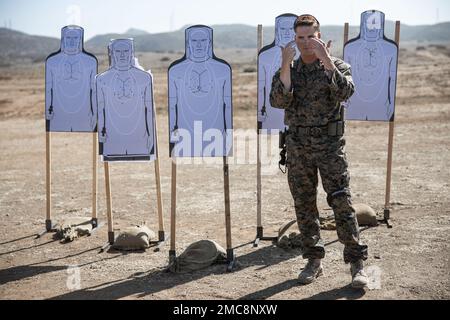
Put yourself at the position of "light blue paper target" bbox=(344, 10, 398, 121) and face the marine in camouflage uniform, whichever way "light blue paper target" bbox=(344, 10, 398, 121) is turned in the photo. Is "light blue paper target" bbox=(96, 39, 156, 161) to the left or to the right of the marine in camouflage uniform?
right

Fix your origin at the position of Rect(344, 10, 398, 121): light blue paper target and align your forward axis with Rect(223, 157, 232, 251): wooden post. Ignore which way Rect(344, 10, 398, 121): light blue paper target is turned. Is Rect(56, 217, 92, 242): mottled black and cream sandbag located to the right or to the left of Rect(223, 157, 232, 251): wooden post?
right

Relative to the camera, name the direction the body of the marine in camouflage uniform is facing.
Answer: toward the camera

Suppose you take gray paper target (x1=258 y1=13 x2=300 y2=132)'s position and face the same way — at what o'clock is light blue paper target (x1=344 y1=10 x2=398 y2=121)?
light blue paper target (x1=344 y1=10 x2=398 y2=121) is roughly at 8 o'clock from gray paper target (x1=258 y1=13 x2=300 y2=132).

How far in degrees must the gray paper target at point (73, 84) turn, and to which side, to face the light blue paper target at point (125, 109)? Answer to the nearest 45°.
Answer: approximately 45° to its left

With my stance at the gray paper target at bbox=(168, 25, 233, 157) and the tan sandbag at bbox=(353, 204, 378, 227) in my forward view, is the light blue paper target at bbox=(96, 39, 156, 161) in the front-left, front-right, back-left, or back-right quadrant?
back-left

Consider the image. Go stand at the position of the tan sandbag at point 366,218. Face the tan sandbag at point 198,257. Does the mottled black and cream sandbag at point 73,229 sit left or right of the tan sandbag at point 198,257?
right

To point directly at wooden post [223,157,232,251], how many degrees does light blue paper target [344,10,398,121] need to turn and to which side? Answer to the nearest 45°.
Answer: approximately 45° to its right

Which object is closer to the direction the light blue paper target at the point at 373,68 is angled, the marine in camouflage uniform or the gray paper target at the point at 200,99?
the marine in camouflage uniform

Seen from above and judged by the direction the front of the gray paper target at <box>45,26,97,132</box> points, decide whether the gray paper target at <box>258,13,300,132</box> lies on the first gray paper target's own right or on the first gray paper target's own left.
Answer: on the first gray paper target's own left

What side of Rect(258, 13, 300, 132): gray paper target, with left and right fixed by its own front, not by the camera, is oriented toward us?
front

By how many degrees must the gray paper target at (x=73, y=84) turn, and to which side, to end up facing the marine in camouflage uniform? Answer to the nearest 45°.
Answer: approximately 45° to its left

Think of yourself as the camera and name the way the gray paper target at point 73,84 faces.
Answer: facing the viewer
